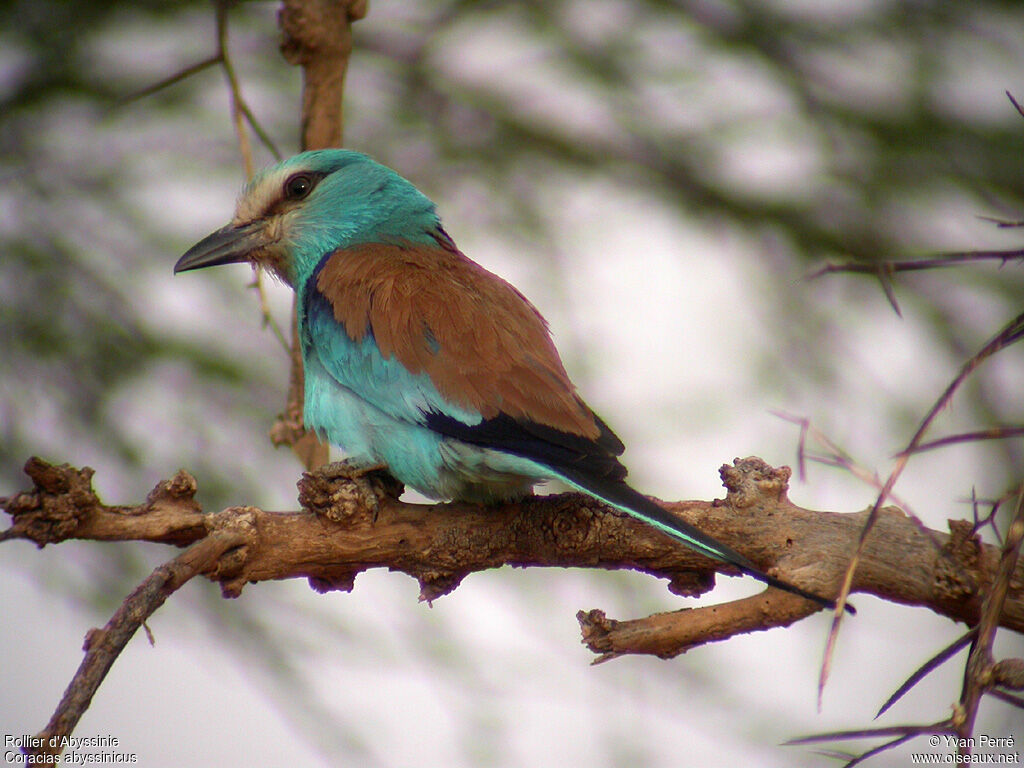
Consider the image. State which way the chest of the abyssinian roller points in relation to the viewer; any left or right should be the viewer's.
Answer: facing to the left of the viewer
